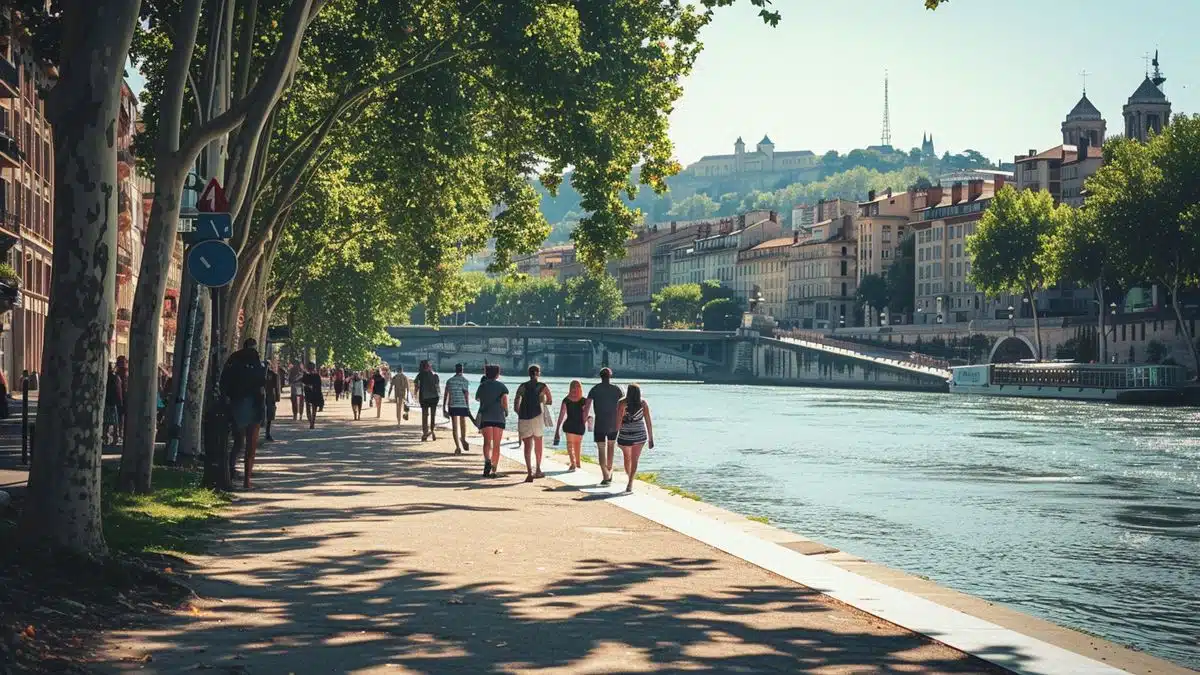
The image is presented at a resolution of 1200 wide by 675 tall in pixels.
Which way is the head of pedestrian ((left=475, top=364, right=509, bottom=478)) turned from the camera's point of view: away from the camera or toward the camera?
away from the camera

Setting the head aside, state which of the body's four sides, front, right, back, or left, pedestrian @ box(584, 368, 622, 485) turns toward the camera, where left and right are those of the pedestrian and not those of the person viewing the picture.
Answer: back

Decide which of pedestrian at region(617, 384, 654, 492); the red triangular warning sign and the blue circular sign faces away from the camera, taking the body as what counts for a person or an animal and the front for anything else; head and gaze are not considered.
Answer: the pedestrian

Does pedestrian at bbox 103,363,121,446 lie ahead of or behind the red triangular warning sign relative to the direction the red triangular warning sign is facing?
behind

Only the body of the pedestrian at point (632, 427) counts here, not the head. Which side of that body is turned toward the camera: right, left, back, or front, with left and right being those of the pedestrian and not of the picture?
back

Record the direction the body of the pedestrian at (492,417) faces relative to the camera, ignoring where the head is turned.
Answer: away from the camera

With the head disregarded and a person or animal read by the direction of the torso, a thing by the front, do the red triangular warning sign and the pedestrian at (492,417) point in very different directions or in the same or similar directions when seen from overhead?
very different directions

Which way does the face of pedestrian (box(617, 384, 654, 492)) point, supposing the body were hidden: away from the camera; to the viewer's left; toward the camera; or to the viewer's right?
away from the camera

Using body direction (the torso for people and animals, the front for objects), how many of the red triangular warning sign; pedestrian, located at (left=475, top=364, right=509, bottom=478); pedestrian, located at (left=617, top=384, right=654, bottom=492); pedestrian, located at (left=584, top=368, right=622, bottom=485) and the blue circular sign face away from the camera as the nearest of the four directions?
3

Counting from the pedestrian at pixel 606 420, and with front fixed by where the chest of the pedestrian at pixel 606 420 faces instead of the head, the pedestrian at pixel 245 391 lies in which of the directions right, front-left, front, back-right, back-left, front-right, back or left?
back-left
